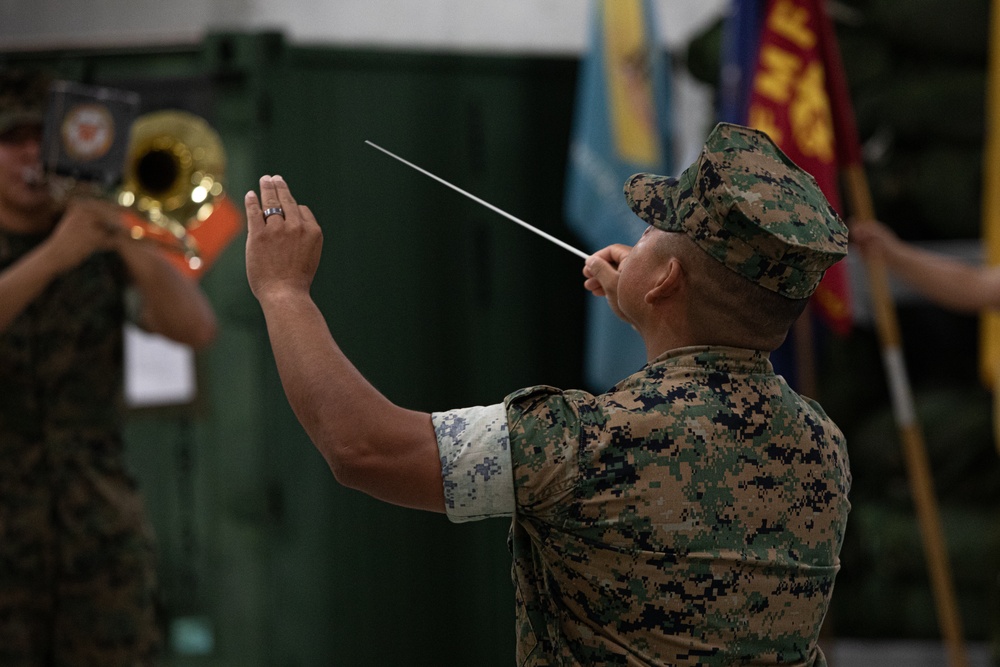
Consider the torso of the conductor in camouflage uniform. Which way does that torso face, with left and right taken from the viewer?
facing away from the viewer and to the left of the viewer

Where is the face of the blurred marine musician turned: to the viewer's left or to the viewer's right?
to the viewer's right

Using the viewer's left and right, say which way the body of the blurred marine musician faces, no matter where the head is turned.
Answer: facing the viewer and to the right of the viewer

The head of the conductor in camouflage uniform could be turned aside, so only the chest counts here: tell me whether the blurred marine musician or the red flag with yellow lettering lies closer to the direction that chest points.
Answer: the blurred marine musician

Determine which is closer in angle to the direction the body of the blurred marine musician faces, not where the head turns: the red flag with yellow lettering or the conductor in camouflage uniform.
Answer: the conductor in camouflage uniform

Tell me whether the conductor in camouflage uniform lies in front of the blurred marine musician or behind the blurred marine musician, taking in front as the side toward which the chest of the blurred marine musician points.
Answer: in front

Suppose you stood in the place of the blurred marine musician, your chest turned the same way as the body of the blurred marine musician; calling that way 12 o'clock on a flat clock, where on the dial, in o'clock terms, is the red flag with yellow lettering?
The red flag with yellow lettering is roughly at 10 o'clock from the blurred marine musician.

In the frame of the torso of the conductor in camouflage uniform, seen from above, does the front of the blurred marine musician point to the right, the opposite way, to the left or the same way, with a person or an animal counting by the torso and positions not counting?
the opposite way

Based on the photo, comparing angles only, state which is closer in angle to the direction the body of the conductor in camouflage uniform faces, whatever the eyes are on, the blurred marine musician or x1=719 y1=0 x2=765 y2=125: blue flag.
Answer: the blurred marine musician

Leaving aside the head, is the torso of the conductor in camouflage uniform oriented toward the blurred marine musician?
yes

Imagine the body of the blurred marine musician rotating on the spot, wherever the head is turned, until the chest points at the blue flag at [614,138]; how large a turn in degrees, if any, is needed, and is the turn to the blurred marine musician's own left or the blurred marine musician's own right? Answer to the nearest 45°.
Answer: approximately 90° to the blurred marine musician's own left

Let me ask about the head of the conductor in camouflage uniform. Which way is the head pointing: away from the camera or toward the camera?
away from the camera
